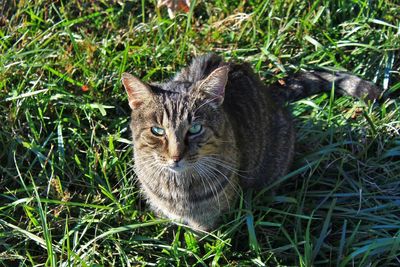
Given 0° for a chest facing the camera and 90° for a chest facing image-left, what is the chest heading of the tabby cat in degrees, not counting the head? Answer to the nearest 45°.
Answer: approximately 45°
